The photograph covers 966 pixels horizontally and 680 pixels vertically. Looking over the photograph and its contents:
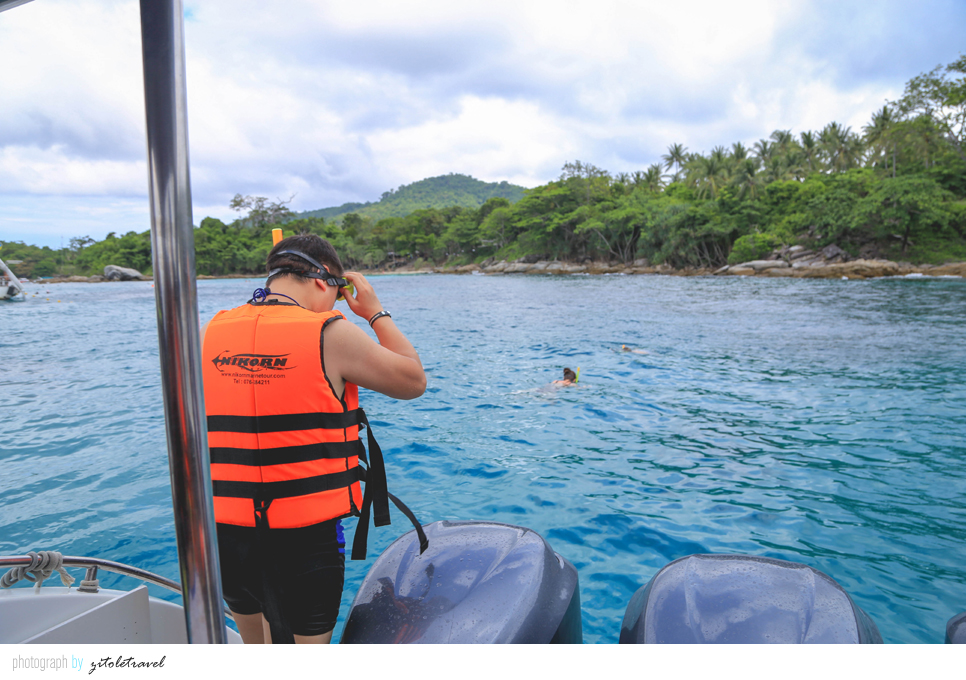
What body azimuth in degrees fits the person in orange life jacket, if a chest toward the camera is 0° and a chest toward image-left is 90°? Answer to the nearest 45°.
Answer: approximately 225°

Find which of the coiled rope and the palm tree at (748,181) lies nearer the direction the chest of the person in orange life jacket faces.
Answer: the palm tree

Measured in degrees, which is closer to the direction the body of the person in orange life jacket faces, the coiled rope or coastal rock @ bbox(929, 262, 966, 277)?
the coastal rock

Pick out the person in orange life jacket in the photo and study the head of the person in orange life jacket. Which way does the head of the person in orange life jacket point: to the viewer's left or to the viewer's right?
to the viewer's right

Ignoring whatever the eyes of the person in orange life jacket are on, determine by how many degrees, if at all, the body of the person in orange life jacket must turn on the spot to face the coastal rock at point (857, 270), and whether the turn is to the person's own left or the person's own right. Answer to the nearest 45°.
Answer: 0° — they already face it

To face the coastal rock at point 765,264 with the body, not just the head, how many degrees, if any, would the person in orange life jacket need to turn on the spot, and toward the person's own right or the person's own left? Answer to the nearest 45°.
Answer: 0° — they already face it

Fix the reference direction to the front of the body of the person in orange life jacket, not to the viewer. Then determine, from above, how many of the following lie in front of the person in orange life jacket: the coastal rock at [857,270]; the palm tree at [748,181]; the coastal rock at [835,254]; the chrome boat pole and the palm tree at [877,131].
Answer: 4

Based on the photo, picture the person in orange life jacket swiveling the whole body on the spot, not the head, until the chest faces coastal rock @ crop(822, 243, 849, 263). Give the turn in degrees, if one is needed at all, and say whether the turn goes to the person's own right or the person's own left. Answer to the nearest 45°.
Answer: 0° — they already face it

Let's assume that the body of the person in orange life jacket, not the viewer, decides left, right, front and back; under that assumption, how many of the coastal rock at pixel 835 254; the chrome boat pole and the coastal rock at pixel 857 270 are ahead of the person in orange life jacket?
2
